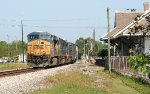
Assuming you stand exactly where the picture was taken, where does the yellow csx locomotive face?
facing the viewer and to the left of the viewer
